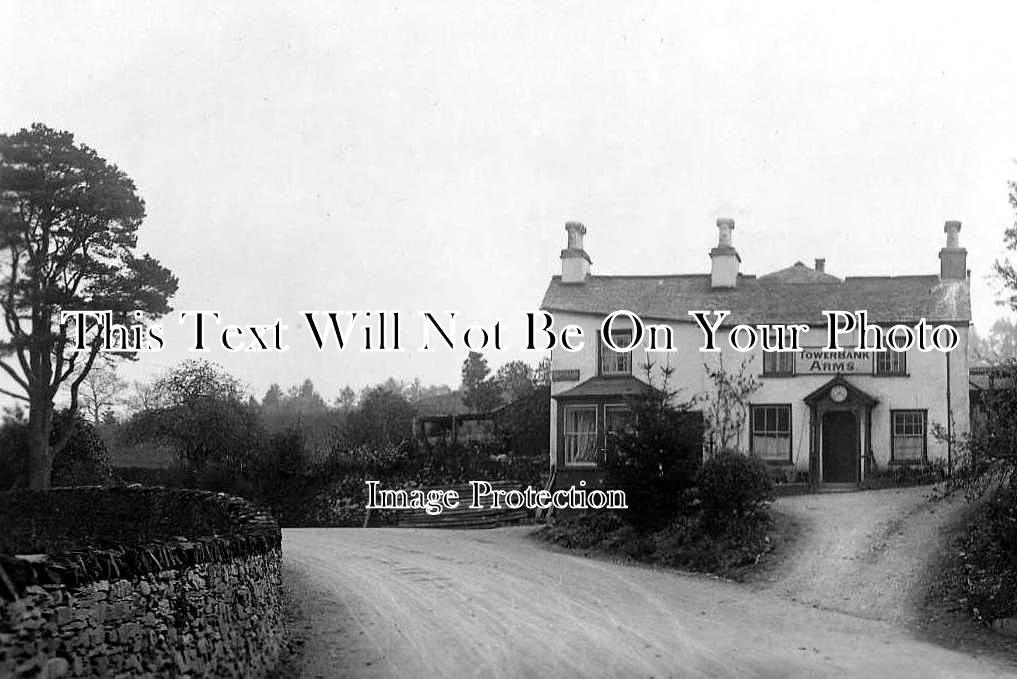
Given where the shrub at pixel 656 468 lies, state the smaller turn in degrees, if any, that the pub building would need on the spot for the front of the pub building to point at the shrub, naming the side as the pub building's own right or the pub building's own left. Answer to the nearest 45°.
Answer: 0° — it already faces it

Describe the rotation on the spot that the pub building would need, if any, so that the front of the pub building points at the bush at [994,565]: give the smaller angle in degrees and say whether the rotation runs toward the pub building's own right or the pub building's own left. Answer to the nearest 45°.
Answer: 0° — it already faces it

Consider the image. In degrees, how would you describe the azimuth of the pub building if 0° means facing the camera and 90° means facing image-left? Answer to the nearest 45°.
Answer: approximately 0°

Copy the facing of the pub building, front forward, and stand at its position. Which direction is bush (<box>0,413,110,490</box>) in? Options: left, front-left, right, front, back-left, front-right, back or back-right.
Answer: right

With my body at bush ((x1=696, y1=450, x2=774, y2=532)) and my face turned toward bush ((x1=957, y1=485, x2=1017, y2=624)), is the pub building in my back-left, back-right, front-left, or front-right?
back-left

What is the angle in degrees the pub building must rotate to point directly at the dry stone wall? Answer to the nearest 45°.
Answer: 0° — it already faces it

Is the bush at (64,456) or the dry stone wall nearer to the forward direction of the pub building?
the dry stone wall

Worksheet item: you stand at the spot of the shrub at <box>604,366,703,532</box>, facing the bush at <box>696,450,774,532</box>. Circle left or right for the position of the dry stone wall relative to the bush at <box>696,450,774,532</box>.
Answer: right

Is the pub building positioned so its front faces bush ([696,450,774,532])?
yes
